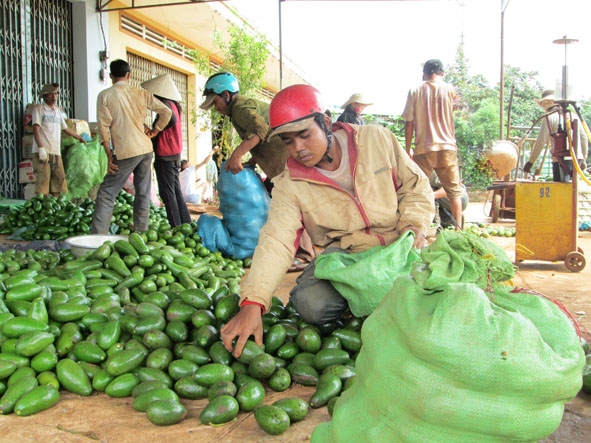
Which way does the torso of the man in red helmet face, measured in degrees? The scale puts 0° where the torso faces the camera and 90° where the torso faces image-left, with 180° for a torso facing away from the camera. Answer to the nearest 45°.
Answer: approximately 45°

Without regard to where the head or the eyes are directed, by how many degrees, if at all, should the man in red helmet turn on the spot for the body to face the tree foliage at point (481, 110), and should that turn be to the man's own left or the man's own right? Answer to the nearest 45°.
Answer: approximately 135° to the man's own right

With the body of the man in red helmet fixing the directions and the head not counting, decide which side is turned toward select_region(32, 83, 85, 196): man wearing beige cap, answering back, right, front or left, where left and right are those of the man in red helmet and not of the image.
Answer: right

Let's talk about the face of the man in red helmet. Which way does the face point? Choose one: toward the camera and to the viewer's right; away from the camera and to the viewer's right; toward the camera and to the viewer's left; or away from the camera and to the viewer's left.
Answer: toward the camera and to the viewer's left

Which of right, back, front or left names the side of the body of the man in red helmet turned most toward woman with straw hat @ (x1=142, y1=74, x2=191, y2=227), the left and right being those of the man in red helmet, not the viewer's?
right

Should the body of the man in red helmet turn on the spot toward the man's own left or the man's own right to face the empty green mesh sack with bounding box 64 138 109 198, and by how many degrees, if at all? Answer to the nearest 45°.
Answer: approximately 90° to the man's own right

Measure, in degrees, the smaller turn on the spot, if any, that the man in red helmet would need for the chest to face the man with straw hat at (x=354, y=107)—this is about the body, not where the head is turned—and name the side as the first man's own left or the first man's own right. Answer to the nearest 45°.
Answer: approximately 135° to the first man's own right
